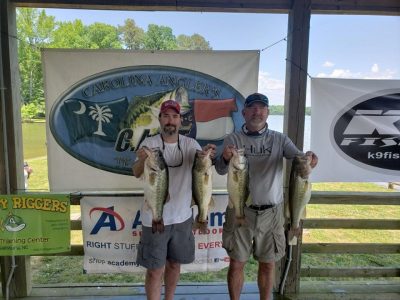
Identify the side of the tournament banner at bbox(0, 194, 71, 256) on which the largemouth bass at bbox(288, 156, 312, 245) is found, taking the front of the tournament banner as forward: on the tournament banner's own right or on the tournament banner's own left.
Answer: on the tournament banner's own left

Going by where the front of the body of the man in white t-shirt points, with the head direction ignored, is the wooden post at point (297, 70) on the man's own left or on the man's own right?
on the man's own left

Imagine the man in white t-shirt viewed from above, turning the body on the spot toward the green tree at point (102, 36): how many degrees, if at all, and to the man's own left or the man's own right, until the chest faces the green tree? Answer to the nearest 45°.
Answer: approximately 180°

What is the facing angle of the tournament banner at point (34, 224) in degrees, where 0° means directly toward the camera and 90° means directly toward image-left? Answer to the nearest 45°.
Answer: approximately 0°

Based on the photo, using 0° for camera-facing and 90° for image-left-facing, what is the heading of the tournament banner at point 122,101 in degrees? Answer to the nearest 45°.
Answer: approximately 0°

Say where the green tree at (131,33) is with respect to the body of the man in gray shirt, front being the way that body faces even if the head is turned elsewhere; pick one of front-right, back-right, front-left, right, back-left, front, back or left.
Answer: back-right
